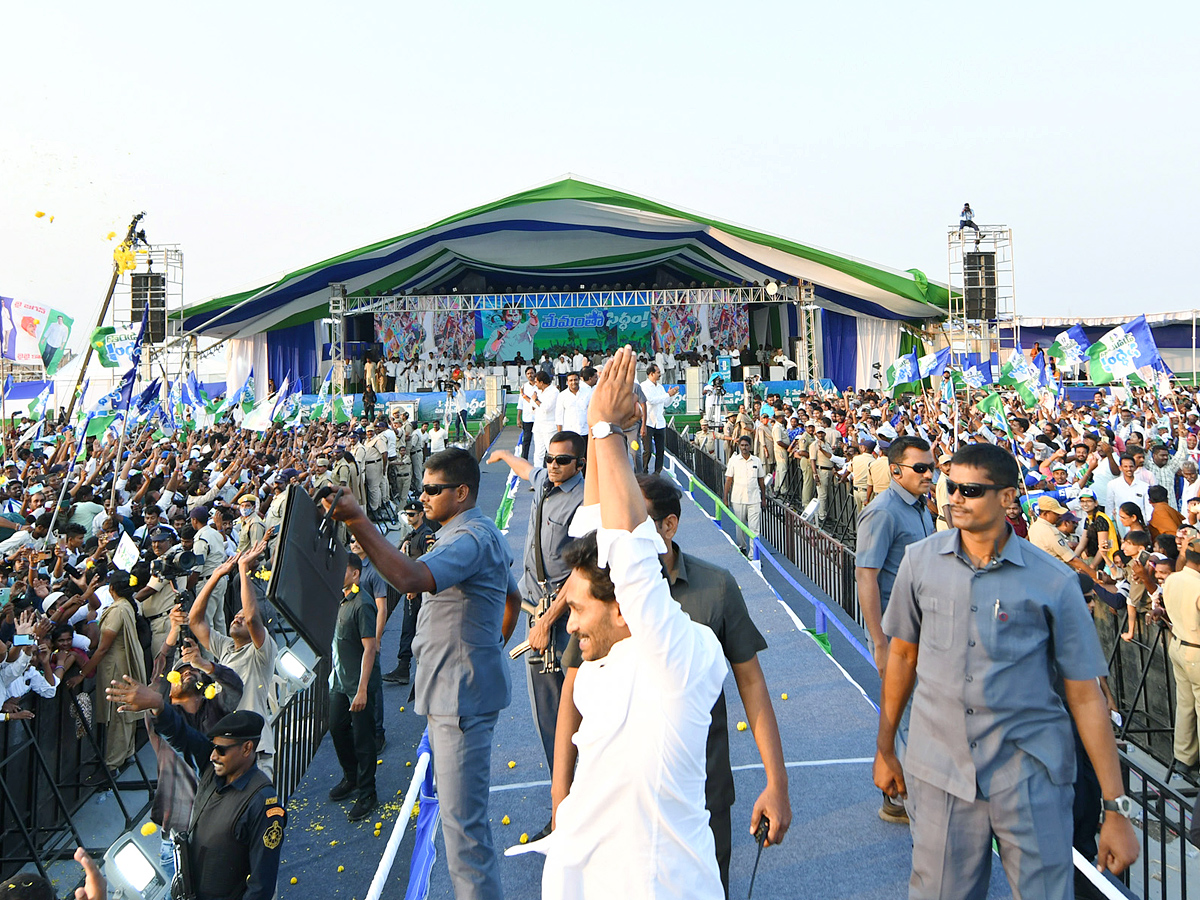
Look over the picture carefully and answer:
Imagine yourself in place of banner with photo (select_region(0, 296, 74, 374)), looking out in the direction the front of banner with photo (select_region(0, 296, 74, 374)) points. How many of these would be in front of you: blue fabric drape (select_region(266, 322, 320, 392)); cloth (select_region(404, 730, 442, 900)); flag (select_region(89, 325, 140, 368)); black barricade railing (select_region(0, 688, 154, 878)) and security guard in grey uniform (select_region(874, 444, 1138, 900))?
3

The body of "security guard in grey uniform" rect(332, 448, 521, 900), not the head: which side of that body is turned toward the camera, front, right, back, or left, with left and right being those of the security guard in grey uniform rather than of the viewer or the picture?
left

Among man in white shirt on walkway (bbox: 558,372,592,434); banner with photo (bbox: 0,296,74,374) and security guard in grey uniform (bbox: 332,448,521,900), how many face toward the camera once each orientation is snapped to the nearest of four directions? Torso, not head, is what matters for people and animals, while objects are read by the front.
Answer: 2

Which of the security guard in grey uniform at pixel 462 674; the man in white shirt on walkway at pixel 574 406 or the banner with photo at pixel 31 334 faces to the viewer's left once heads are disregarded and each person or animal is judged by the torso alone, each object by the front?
the security guard in grey uniform

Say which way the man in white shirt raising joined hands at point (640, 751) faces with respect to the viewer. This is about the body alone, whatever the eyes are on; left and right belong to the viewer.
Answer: facing to the left of the viewer

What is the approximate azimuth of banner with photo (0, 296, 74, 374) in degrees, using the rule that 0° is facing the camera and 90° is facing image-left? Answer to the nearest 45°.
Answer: approximately 0°

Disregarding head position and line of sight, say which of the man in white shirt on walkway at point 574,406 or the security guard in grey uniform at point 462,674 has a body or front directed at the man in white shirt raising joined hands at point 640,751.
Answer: the man in white shirt on walkway
